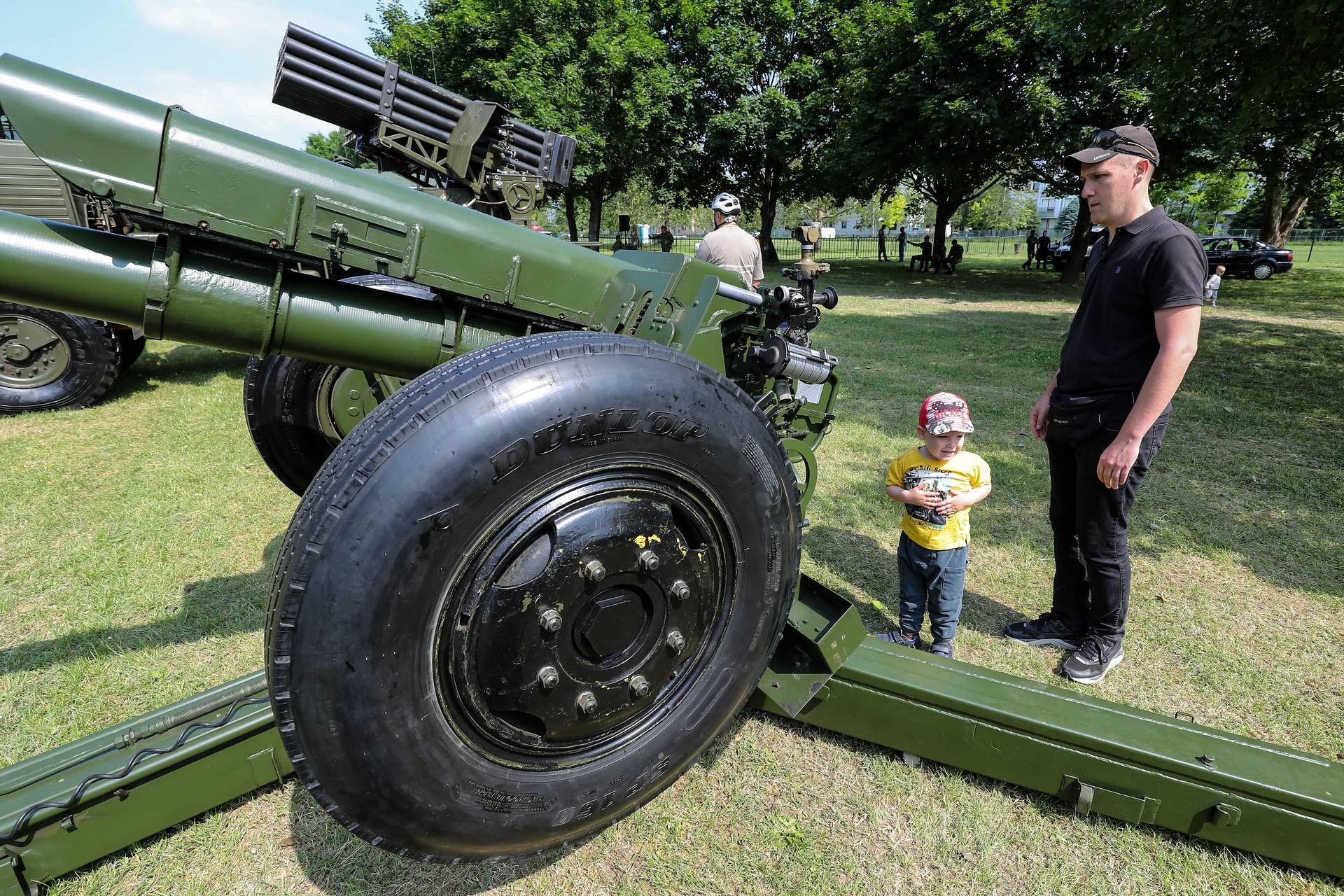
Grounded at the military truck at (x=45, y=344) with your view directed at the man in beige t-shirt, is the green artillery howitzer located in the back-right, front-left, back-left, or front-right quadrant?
front-right

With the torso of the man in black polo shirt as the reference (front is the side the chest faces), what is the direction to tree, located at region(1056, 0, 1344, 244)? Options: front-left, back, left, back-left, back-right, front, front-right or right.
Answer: back-right

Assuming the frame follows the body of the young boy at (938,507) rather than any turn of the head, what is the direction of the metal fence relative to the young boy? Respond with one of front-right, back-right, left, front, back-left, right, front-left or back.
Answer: back

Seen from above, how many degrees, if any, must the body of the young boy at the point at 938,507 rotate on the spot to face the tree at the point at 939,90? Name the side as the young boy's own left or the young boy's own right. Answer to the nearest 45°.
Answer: approximately 180°

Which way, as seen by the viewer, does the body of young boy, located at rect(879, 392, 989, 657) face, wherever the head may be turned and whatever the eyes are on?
toward the camera

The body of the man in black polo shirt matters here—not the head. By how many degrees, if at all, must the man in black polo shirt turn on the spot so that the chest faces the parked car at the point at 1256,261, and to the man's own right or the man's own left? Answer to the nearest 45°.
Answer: approximately 135° to the man's own right

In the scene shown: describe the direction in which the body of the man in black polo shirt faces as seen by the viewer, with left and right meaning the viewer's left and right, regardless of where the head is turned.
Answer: facing the viewer and to the left of the viewer

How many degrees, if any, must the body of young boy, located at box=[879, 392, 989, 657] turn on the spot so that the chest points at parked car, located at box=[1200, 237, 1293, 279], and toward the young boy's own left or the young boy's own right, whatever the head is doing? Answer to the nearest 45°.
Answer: approximately 180°

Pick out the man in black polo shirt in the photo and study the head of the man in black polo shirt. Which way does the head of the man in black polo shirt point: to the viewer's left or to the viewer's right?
to the viewer's left

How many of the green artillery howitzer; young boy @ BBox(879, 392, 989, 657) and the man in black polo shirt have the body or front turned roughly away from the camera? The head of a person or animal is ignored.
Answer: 0

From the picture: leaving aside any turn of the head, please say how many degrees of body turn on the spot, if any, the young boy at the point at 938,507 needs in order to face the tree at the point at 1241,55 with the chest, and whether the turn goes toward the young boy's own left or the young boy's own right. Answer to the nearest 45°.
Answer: approximately 180°
